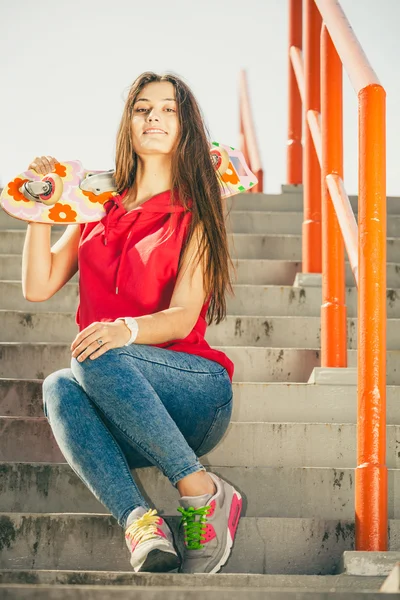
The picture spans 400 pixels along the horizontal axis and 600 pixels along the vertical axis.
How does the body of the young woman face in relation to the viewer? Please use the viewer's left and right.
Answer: facing the viewer and to the left of the viewer

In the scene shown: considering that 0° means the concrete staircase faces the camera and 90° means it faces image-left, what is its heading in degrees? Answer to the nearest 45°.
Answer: approximately 0°
